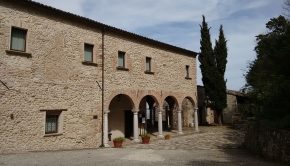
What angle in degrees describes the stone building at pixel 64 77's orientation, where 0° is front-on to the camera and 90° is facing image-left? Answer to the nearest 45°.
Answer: approximately 315°

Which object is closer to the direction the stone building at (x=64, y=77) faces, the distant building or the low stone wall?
the low stone wall

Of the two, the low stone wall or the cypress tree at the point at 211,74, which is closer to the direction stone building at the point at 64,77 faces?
the low stone wall

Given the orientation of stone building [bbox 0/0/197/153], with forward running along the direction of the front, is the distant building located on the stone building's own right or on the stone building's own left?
on the stone building's own left

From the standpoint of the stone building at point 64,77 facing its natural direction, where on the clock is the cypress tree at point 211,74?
The cypress tree is roughly at 9 o'clock from the stone building.

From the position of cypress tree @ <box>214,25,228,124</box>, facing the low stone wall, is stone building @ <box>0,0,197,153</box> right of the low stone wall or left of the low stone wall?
right

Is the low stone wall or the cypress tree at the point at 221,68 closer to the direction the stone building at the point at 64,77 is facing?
the low stone wall

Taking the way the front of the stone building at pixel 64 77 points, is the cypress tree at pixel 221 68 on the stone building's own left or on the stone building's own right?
on the stone building's own left
